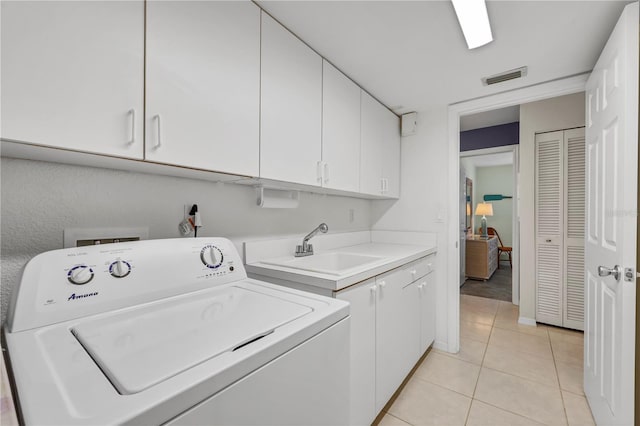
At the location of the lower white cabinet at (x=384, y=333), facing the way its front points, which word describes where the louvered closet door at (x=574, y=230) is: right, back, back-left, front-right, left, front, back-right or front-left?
left

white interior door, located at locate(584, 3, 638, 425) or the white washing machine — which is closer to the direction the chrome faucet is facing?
the white interior door

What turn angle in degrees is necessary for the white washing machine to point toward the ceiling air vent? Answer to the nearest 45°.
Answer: approximately 45° to its left

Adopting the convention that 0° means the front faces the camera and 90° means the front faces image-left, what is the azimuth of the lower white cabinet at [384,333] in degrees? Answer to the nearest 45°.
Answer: approximately 315°

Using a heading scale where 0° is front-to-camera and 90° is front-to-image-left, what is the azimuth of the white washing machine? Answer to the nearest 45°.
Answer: approximately 315°

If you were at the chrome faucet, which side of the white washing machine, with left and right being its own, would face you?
left

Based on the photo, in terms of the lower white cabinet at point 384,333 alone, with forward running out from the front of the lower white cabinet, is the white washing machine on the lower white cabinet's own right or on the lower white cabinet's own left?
on the lower white cabinet's own right

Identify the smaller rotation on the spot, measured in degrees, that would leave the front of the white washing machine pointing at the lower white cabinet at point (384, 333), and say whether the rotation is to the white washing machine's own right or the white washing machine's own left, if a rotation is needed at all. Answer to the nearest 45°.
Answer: approximately 45° to the white washing machine's own left

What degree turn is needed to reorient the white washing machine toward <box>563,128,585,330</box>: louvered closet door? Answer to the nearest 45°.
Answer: approximately 45° to its left
